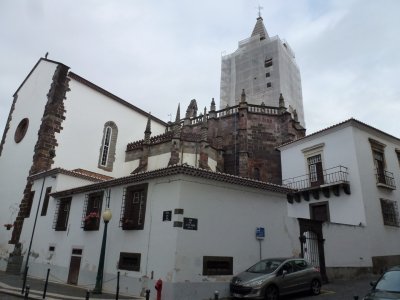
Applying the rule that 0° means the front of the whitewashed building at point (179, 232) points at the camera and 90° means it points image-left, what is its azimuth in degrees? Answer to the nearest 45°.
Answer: approximately 45°

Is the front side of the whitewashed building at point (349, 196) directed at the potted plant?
yes

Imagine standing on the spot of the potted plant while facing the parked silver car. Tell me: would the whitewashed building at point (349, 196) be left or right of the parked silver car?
left

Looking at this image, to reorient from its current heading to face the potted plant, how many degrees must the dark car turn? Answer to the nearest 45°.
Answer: approximately 45° to its right

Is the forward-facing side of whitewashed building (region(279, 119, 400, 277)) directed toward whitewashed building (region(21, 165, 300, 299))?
yes

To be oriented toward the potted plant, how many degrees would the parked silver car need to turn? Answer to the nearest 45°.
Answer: approximately 45° to its right

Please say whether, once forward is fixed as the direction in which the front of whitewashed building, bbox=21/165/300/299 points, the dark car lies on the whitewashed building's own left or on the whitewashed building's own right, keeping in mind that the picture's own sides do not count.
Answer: on the whitewashed building's own left

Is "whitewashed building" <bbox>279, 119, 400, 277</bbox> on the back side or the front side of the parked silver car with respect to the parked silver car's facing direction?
on the back side
